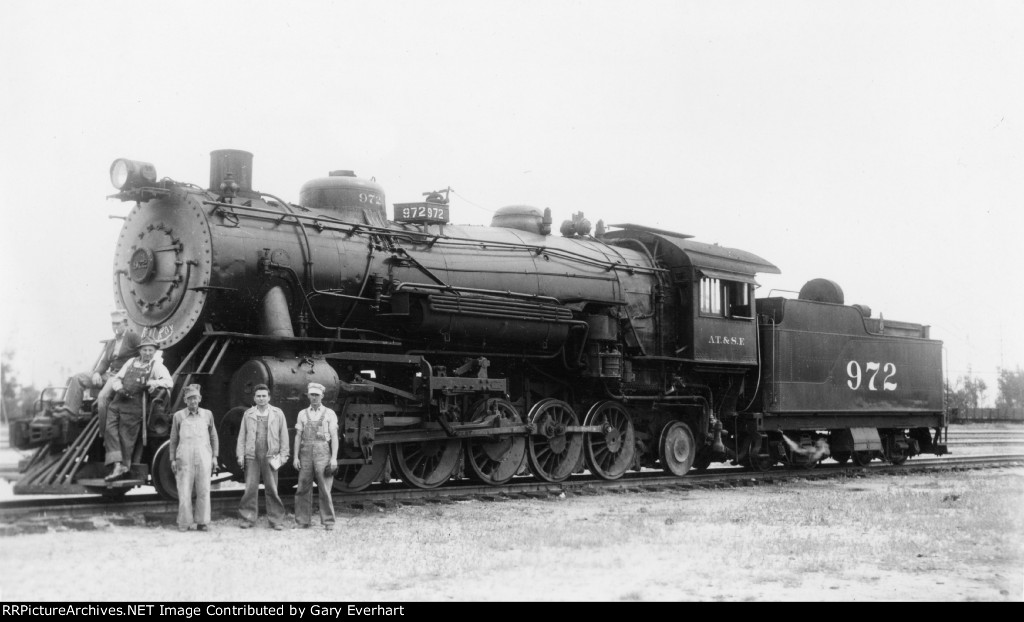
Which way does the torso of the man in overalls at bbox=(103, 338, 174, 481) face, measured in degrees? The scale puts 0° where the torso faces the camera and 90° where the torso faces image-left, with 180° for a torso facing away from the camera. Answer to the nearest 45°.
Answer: approximately 0°

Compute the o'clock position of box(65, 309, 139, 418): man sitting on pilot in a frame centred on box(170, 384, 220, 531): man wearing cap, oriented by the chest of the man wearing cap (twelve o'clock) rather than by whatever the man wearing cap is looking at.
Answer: The man sitting on pilot is roughly at 5 o'clock from the man wearing cap.
